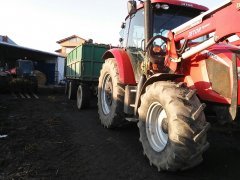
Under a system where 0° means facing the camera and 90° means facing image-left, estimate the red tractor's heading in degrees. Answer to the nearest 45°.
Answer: approximately 315°

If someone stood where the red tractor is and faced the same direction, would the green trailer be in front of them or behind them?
behind
